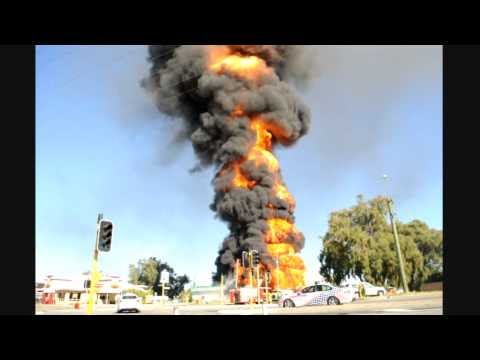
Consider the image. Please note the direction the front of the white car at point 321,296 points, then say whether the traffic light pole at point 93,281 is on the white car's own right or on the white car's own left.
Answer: on the white car's own left

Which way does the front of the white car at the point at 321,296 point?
to the viewer's left

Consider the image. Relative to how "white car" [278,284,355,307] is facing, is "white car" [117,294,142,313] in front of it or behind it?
in front

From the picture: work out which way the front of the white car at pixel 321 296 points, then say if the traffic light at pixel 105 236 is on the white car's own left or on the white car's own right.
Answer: on the white car's own left

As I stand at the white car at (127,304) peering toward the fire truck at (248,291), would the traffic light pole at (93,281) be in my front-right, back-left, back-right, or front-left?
back-right

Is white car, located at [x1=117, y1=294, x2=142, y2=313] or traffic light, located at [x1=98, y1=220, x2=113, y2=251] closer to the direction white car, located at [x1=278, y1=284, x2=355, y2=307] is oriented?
the white car

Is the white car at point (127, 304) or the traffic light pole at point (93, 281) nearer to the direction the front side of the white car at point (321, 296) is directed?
the white car

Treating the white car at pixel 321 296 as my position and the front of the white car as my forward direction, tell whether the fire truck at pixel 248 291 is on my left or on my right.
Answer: on my right
